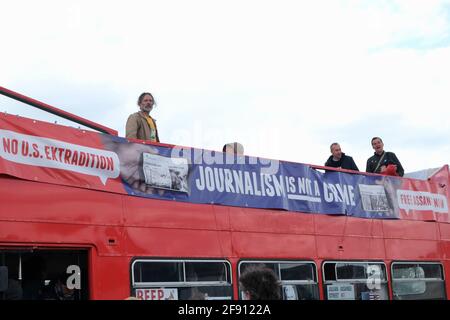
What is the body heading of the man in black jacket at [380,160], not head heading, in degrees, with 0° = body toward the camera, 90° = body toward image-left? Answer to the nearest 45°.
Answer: approximately 0°

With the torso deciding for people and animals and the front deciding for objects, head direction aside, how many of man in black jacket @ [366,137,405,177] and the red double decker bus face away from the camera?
0

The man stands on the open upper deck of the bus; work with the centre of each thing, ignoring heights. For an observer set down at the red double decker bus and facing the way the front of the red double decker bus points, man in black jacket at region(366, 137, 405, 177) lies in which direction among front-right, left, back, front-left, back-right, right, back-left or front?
back

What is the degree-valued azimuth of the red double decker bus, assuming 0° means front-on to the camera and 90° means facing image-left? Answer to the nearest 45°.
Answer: approximately 45°
